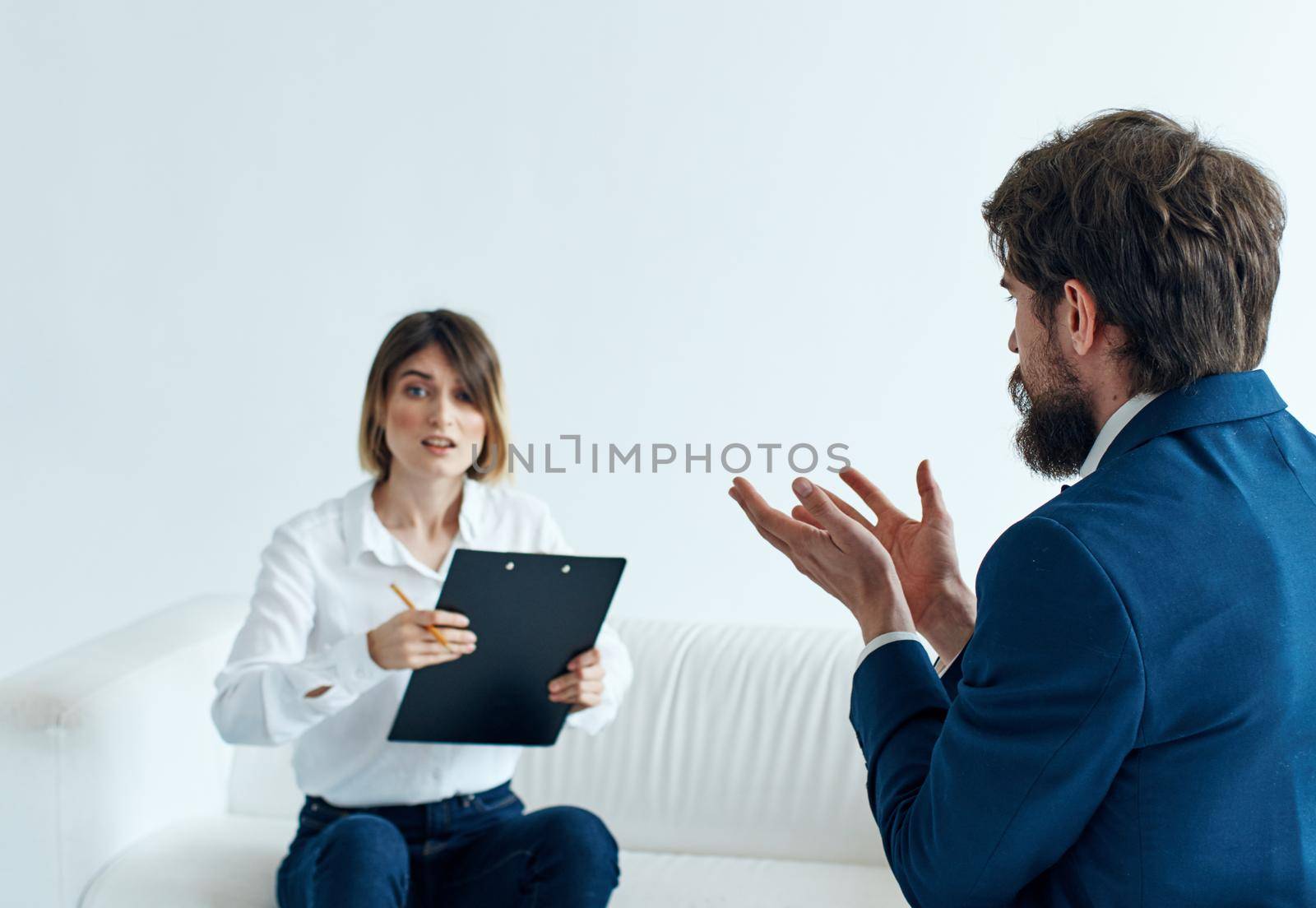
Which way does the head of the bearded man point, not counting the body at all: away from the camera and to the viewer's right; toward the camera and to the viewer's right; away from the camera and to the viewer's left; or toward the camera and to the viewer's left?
away from the camera and to the viewer's left

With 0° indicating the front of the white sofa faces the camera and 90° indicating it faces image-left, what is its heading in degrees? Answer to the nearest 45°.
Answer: approximately 0°

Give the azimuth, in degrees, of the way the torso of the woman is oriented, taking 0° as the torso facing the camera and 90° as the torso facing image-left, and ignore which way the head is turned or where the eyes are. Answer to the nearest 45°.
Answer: approximately 0°

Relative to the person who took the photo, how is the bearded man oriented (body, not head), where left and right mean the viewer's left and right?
facing away from the viewer and to the left of the viewer

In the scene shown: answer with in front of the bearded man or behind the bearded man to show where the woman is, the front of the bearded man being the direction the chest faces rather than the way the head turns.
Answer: in front

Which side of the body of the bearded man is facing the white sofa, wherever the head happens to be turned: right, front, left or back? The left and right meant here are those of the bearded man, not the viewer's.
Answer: front

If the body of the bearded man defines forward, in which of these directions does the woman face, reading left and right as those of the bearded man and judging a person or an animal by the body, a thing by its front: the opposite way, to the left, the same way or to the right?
the opposite way

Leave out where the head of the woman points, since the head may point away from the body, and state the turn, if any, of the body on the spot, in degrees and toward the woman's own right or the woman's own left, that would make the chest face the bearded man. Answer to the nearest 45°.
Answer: approximately 45° to the woman's own left

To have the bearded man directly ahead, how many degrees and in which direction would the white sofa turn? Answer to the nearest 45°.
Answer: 0° — it already faces them
